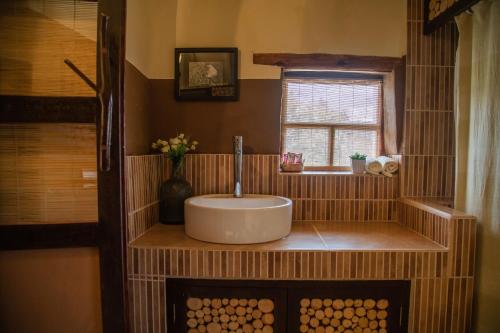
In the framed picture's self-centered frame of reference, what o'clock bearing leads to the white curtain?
The white curtain is roughly at 10 o'clock from the framed picture.

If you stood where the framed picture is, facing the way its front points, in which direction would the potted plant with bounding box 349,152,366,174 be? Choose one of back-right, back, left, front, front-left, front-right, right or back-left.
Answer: left

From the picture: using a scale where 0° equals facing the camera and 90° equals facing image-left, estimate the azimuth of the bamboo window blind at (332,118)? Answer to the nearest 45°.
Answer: approximately 0°

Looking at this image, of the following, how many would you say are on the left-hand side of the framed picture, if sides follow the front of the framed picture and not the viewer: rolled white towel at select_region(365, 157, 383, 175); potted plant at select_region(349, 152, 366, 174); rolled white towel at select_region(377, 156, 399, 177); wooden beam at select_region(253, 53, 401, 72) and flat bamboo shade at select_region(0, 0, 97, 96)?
4

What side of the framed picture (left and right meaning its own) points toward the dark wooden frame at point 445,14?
left

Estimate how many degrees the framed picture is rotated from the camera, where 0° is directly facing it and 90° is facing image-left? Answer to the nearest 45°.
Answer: approximately 0°

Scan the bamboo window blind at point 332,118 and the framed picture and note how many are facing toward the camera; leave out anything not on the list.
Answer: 2

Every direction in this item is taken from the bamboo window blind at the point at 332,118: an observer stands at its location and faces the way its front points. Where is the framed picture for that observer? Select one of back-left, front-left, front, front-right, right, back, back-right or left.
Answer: front-right
